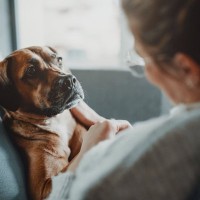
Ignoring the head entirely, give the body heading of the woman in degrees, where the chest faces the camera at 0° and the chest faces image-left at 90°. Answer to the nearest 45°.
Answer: approximately 135°

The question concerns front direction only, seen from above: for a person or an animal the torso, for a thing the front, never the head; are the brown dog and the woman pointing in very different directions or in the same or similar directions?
very different directions

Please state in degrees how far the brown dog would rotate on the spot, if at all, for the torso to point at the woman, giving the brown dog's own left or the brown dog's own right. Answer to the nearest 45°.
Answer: approximately 45° to the brown dog's own right

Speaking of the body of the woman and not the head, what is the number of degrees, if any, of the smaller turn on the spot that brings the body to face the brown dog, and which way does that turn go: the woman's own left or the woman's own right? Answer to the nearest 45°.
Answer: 0° — they already face it

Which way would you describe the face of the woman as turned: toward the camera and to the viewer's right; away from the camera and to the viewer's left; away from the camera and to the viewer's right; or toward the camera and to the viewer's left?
away from the camera and to the viewer's left
